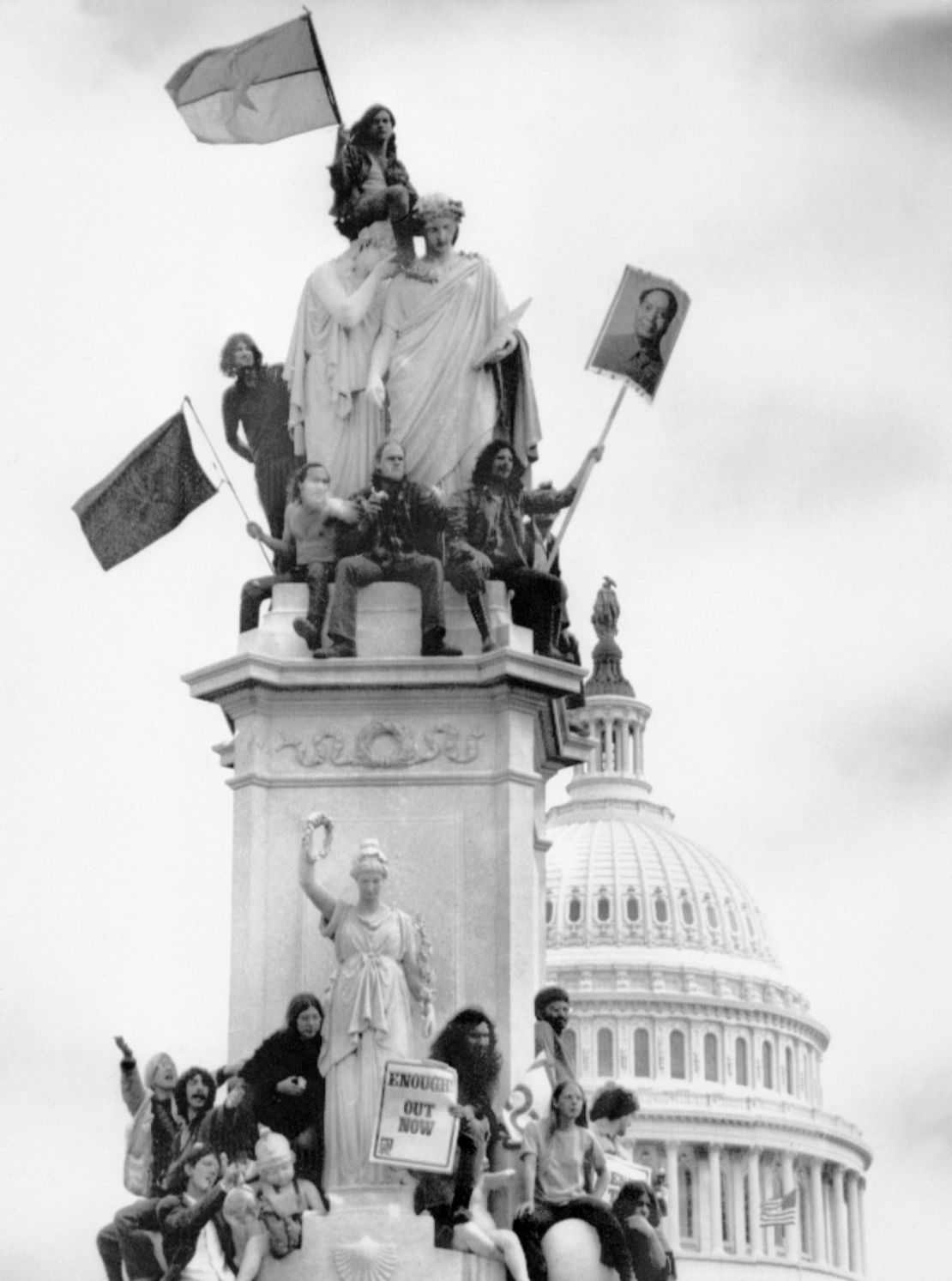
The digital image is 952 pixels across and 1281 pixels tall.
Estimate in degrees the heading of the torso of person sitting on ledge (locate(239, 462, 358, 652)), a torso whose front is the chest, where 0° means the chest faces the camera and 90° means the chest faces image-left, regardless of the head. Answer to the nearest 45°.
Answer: approximately 0°

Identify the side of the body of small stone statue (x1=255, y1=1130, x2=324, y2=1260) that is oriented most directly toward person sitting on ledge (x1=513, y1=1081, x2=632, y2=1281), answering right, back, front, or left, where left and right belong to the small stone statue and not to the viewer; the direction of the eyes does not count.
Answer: left

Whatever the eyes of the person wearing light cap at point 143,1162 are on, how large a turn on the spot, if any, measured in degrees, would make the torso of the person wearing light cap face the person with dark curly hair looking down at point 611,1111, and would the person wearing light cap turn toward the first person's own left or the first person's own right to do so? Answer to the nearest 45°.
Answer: approximately 45° to the first person's own left
